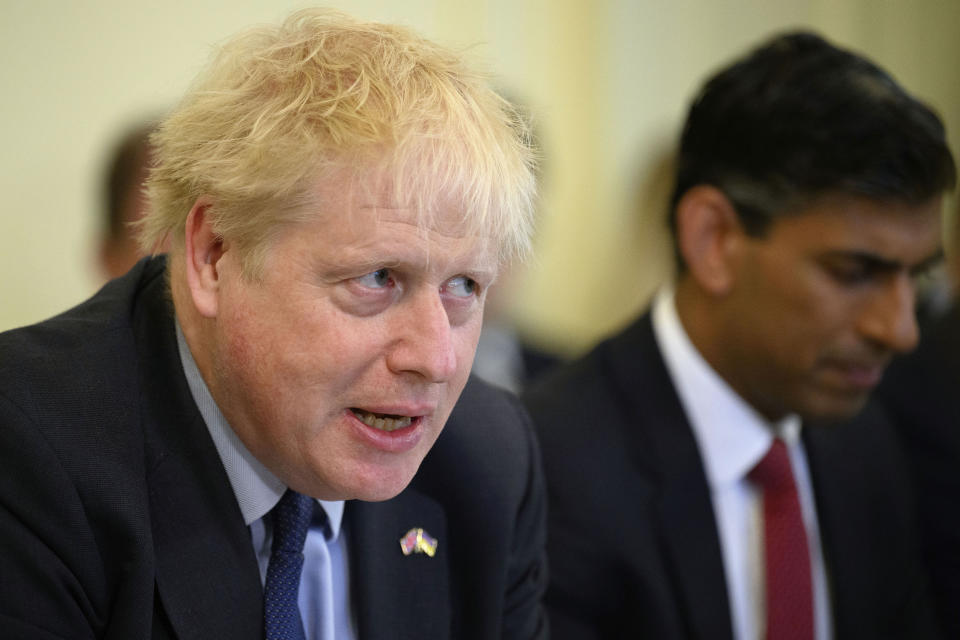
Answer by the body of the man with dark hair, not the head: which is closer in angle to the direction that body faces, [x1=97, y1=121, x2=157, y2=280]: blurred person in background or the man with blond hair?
the man with blond hair

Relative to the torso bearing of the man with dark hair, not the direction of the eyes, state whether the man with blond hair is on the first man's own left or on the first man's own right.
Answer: on the first man's own right

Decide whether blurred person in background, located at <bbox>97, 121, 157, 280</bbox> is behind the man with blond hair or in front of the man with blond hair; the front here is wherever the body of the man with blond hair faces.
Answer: behind

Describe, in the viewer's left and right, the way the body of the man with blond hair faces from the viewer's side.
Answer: facing the viewer and to the right of the viewer

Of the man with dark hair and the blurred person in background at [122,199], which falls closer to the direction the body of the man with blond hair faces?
the man with dark hair

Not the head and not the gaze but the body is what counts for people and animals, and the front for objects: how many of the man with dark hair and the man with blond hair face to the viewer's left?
0

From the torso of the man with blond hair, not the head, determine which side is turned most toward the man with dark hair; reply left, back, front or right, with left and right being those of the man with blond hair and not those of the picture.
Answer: left

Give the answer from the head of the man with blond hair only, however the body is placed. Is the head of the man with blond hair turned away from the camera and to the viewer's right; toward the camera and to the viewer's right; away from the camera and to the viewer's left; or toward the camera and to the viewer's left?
toward the camera and to the viewer's right
